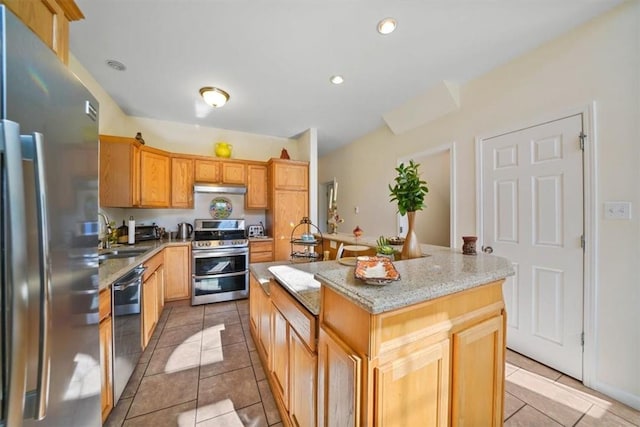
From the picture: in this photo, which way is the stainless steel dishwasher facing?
to the viewer's right

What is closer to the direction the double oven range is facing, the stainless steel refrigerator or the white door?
the stainless steel refrigerator

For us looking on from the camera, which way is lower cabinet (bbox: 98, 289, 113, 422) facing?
facing to the right of the viewer

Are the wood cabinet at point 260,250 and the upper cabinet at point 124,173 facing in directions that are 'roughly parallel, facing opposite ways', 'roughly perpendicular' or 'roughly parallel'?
roughly perpendicular

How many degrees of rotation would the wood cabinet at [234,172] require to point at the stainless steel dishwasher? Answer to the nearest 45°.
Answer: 0° — it already faces it

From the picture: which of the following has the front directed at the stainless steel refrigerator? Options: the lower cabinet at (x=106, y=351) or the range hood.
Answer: the range hood

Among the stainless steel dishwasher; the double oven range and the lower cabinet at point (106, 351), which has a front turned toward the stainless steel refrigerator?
the double oven range

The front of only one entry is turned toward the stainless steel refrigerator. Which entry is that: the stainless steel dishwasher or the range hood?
the range hood

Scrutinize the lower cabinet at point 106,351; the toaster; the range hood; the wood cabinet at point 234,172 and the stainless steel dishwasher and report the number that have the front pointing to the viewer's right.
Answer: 2
